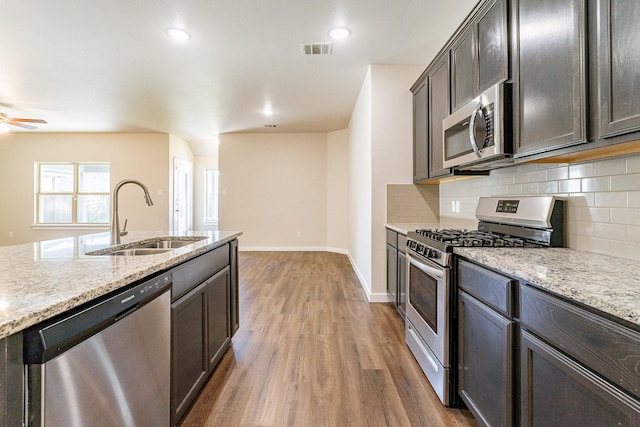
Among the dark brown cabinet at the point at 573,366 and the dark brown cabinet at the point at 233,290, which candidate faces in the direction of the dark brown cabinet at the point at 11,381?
the dark brown cabinet at the point at 573,366

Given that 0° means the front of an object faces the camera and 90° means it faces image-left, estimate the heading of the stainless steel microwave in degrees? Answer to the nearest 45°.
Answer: approximately 45°

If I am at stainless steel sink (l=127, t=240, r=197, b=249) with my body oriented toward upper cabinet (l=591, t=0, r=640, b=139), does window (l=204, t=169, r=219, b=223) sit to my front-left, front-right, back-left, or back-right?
back-left

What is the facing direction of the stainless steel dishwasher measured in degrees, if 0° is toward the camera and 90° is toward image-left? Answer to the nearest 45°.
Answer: approximately 315°

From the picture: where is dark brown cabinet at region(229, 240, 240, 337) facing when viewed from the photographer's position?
facing to the right of the viewer

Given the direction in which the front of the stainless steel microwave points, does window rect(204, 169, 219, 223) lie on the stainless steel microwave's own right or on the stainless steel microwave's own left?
on the stainless steel microwave's own right

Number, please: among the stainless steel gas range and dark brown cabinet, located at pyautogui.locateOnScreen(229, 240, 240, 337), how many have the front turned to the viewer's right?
1
